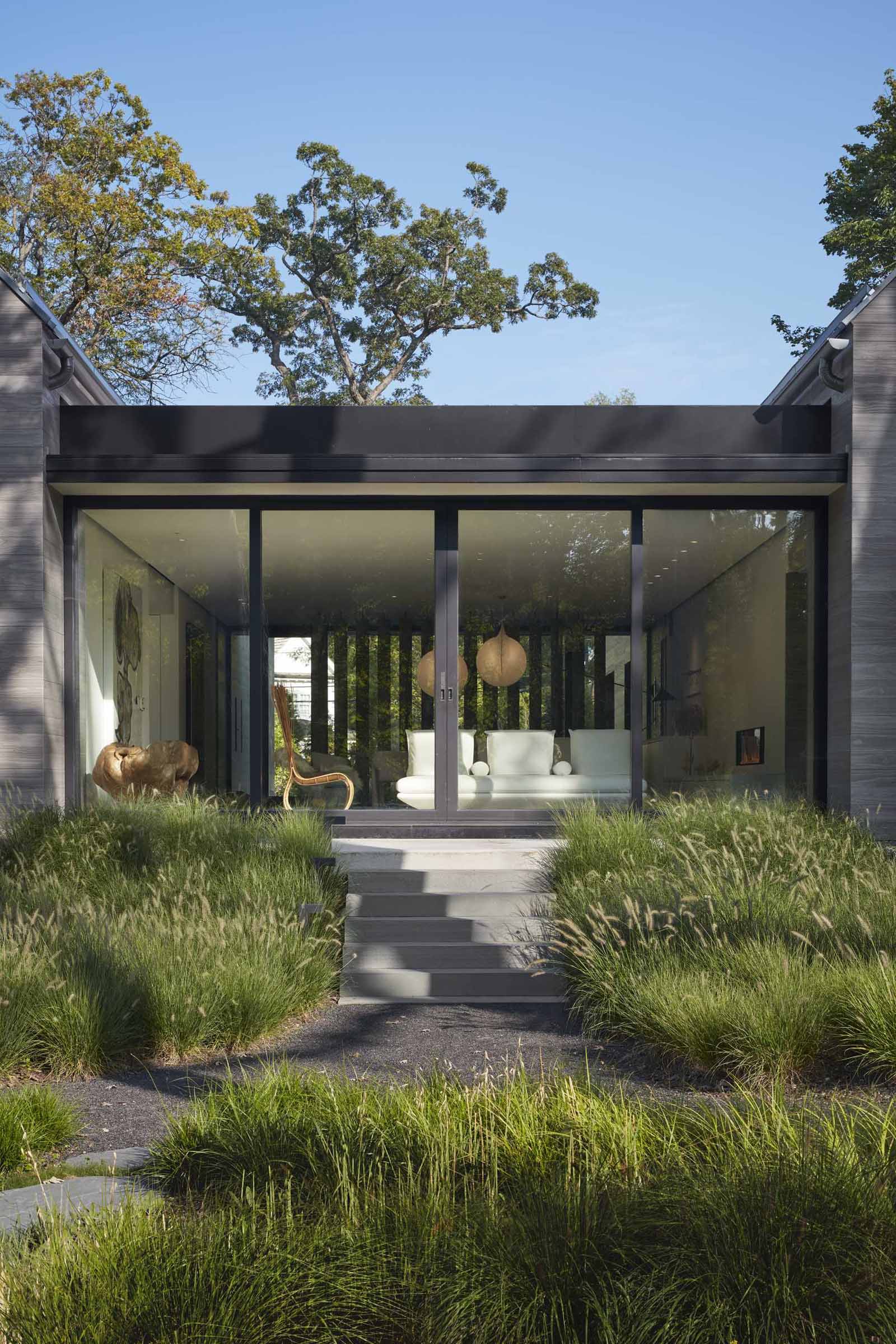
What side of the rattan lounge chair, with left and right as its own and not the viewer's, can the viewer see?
right

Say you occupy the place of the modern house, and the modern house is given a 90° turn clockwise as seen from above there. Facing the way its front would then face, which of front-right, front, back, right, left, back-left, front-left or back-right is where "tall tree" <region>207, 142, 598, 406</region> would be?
right

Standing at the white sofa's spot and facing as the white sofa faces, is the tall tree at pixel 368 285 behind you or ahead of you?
behind

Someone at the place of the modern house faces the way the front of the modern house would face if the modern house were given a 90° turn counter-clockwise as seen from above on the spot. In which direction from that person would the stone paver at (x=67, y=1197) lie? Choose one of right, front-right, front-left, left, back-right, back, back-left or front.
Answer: right

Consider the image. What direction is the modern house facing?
toward the camera

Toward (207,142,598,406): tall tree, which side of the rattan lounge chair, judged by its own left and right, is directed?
left

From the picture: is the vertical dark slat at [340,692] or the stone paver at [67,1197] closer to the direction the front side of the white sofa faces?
the stone paver

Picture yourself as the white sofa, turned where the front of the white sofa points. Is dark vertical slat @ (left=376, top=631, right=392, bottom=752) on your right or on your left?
on your right

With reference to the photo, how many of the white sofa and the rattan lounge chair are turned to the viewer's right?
1

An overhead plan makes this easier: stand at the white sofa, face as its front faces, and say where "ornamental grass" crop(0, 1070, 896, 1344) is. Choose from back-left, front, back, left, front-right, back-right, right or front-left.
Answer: front

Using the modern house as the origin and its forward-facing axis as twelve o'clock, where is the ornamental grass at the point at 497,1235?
The ornamental grass is roughly at 12 o'clock from the modern house.

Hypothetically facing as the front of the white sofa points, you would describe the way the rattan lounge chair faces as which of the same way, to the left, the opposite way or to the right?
to the left
